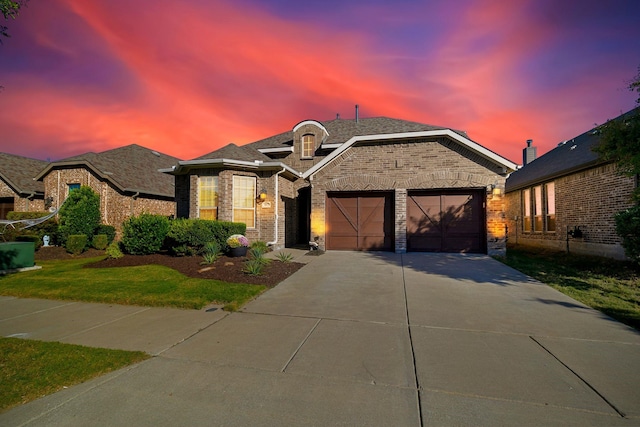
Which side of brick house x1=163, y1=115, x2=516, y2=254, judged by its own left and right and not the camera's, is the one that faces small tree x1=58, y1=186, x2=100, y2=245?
right

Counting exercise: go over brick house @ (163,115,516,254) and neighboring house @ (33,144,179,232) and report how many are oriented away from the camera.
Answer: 0

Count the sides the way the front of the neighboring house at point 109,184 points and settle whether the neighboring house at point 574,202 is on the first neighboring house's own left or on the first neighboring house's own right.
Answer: on the first neighboring house's own left

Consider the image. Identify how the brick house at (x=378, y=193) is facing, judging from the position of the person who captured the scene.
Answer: facing the viewer

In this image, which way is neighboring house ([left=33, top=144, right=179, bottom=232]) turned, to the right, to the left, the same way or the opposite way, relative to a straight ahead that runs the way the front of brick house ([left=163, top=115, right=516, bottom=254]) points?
the same way

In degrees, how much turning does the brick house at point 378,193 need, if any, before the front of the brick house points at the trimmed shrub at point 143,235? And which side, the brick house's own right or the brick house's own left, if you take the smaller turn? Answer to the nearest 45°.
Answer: approximately 90° to the brick house's own right

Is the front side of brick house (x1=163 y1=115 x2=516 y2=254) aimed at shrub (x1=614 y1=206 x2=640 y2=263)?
no

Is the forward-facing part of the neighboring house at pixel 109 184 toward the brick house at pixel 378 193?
no

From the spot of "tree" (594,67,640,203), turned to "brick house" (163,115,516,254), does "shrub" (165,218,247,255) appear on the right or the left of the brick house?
left

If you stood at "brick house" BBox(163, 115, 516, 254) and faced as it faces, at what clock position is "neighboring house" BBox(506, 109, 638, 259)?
The neighboring house is roughly at 9 o'clock from the brick house.

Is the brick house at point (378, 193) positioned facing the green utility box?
no

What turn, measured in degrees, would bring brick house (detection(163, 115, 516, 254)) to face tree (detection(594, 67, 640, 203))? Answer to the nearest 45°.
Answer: approximately 45° to its left

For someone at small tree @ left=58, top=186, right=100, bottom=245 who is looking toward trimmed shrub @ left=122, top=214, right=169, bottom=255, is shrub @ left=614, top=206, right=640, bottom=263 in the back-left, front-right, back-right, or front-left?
front-left

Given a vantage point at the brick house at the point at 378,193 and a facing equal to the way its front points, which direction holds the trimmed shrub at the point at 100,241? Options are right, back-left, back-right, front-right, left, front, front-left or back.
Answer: right

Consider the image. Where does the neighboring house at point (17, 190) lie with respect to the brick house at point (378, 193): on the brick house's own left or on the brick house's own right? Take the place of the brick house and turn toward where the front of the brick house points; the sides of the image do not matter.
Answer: on the brick house's own right

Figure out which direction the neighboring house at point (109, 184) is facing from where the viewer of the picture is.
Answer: facing the viewer and to the left of the viewer
